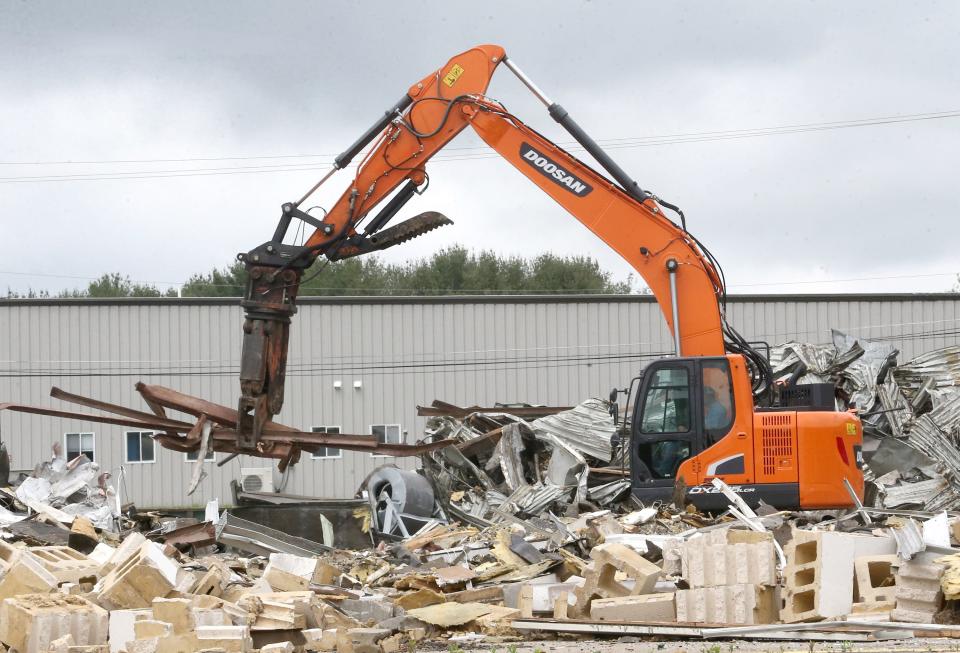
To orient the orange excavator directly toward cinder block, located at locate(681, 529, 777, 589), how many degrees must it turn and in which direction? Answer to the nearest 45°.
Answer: approximately 90° to its left

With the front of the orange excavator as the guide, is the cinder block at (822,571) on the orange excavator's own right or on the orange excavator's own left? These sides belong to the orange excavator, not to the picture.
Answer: on the orange excavator's own left

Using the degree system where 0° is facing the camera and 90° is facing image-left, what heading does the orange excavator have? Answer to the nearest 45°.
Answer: approximately 90°

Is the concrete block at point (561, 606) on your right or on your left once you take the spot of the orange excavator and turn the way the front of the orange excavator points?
on your left

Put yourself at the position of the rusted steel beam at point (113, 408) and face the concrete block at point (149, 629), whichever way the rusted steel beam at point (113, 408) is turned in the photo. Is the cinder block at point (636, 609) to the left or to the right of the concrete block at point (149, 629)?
left

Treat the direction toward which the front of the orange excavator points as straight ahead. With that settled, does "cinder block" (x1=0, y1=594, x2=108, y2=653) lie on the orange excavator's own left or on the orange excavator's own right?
on the orange excavator's own left

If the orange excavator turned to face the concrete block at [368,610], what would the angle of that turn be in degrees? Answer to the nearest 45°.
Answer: approximately 45° to its left

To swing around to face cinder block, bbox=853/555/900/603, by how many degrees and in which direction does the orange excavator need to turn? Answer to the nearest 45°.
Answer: approximately 90° to its left

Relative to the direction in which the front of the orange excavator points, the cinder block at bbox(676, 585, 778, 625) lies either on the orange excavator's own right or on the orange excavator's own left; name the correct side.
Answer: on the orange excavator's own left

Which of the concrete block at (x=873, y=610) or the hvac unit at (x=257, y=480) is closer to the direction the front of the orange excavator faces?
the hvac unit

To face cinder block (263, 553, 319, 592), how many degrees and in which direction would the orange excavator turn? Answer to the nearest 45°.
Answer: approximately 45° to its left

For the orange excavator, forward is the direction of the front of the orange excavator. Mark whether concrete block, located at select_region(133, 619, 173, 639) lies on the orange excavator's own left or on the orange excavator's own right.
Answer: on the orange excavator's own left

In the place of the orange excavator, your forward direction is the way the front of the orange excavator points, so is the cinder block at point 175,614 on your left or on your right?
on your left
